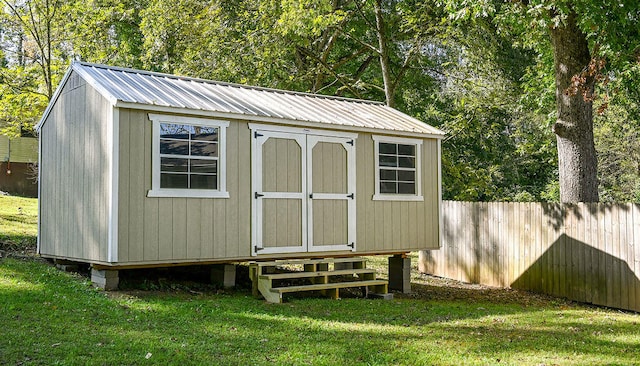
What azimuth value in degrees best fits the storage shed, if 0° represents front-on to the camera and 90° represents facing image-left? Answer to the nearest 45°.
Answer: approximately 315°
